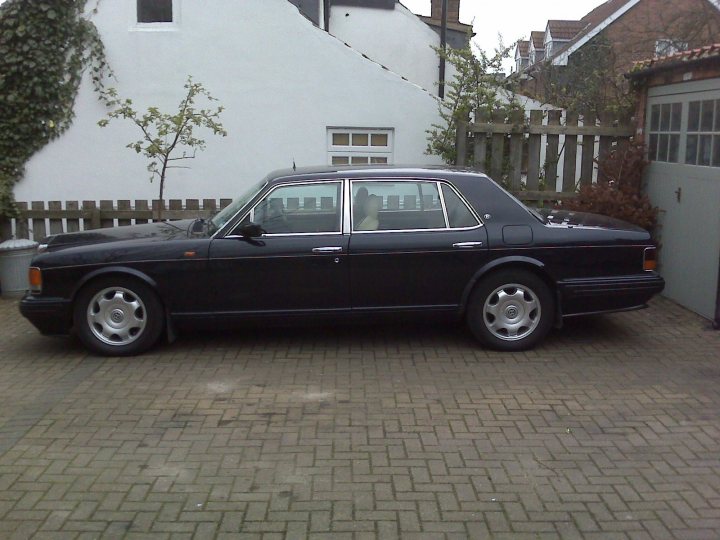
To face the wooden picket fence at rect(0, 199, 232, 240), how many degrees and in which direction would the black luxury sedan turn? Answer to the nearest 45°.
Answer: approximately 45° to its right

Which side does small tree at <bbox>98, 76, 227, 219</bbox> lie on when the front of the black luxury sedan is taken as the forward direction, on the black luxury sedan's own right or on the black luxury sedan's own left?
on the black luxury sedan's own right

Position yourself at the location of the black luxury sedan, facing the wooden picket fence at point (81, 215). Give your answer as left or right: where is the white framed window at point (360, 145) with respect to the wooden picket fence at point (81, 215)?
right

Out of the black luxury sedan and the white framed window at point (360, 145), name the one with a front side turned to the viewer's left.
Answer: the black luxury sedan

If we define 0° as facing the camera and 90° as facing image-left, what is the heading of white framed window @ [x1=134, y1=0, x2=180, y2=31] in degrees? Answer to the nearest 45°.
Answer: approximately 0°

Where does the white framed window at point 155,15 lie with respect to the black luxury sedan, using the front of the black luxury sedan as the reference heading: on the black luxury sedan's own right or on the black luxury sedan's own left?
on the black luxury sedan's own right

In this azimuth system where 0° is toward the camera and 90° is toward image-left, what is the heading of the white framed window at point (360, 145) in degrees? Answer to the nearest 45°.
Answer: approximately 0°

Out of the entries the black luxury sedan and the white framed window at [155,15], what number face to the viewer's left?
1

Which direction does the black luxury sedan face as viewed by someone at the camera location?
facing to the left of the viewer

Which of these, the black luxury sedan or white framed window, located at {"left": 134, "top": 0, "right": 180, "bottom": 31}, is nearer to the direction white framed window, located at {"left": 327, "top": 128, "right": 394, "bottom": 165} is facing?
the black luxury sedan

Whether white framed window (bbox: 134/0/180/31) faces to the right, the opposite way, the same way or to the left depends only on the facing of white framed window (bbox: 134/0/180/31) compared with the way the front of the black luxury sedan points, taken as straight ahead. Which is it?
to the left
